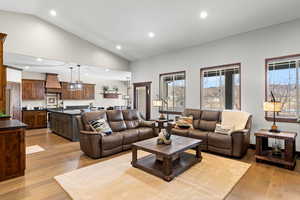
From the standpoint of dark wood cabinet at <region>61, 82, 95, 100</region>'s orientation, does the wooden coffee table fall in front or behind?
in front

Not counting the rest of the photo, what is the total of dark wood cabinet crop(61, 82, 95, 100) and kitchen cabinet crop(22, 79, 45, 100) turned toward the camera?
2

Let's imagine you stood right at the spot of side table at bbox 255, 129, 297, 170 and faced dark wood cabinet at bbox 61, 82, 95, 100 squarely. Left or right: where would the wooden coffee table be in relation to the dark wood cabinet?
left

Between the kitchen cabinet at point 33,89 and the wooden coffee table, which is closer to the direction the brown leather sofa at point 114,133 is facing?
the wooden coffee table

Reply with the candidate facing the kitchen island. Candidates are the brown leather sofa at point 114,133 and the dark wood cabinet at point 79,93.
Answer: the dark wood cabinet

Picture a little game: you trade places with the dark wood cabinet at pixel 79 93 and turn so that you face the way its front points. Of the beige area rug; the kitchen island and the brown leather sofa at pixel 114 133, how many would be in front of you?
3

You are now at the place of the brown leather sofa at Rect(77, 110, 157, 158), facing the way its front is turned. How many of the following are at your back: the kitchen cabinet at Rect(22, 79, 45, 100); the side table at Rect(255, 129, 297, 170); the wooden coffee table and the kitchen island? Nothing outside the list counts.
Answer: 2

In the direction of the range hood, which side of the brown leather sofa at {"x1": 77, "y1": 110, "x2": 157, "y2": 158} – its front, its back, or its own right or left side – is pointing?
back

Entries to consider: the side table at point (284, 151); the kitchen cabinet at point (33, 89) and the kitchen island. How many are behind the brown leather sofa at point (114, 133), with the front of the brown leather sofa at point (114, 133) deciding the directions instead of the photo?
2

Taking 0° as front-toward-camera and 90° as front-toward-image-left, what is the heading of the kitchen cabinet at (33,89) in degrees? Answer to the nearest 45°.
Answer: approximately 0°

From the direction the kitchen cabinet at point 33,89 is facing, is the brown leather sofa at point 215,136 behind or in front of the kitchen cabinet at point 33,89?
in front

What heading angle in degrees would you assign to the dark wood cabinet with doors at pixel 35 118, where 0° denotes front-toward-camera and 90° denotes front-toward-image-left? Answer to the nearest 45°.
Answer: approximately 0°
